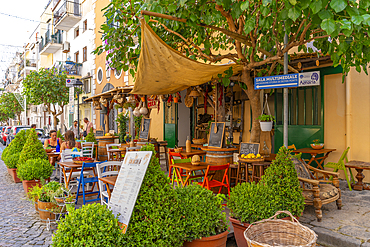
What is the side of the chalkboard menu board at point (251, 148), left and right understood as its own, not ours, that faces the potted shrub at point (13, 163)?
right

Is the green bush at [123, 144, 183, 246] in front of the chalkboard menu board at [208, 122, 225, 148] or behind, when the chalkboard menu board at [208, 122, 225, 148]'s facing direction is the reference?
in front

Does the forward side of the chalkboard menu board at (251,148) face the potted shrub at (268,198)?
yes

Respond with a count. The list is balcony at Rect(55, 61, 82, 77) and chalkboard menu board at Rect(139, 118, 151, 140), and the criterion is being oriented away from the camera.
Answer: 0

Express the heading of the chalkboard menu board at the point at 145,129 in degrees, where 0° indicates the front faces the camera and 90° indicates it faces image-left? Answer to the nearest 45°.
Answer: approximately 45°

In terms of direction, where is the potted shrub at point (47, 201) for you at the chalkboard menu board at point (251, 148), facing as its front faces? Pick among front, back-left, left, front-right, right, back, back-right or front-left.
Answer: front-right

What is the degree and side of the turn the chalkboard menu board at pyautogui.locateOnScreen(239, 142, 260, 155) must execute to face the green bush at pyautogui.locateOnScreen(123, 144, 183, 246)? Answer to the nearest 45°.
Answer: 0° — it already faces it
